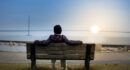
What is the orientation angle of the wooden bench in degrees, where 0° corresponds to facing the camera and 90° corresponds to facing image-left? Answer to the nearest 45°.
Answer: approximately 180°

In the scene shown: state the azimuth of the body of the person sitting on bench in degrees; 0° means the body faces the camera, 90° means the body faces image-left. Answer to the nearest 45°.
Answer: approximately 180°
